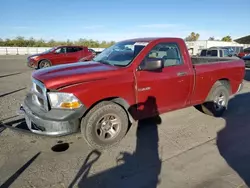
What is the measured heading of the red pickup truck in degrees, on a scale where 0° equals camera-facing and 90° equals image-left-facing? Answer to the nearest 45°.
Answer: approximately 45°

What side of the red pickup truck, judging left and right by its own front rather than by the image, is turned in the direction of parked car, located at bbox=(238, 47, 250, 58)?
back
